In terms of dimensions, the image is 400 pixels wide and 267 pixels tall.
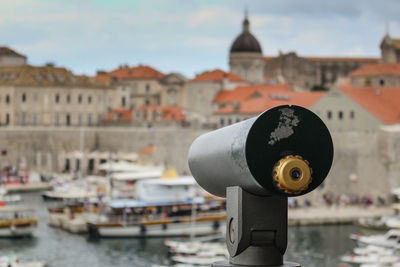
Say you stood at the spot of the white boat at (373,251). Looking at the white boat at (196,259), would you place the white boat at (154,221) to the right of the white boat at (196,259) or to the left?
right

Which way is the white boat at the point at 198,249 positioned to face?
to the viewer's left

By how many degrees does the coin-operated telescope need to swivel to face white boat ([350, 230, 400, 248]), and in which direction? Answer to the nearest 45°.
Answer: approximately 45° to its right

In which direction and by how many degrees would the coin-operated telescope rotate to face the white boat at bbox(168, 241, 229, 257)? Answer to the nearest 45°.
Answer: approximately 45° to its right

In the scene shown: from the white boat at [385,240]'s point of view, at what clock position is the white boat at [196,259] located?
the white boat at [196,259] is roughly at 11 o'clock from the white boat at [385,240].

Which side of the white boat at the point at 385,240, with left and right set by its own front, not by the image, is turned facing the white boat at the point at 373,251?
left

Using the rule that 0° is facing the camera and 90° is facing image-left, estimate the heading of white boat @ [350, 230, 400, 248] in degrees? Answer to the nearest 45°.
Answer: approximately 90°

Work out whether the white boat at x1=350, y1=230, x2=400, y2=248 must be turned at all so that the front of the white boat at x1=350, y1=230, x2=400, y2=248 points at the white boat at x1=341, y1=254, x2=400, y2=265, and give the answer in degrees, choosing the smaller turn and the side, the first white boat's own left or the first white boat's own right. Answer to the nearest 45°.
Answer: approximately 90° to the first white boat's own left
